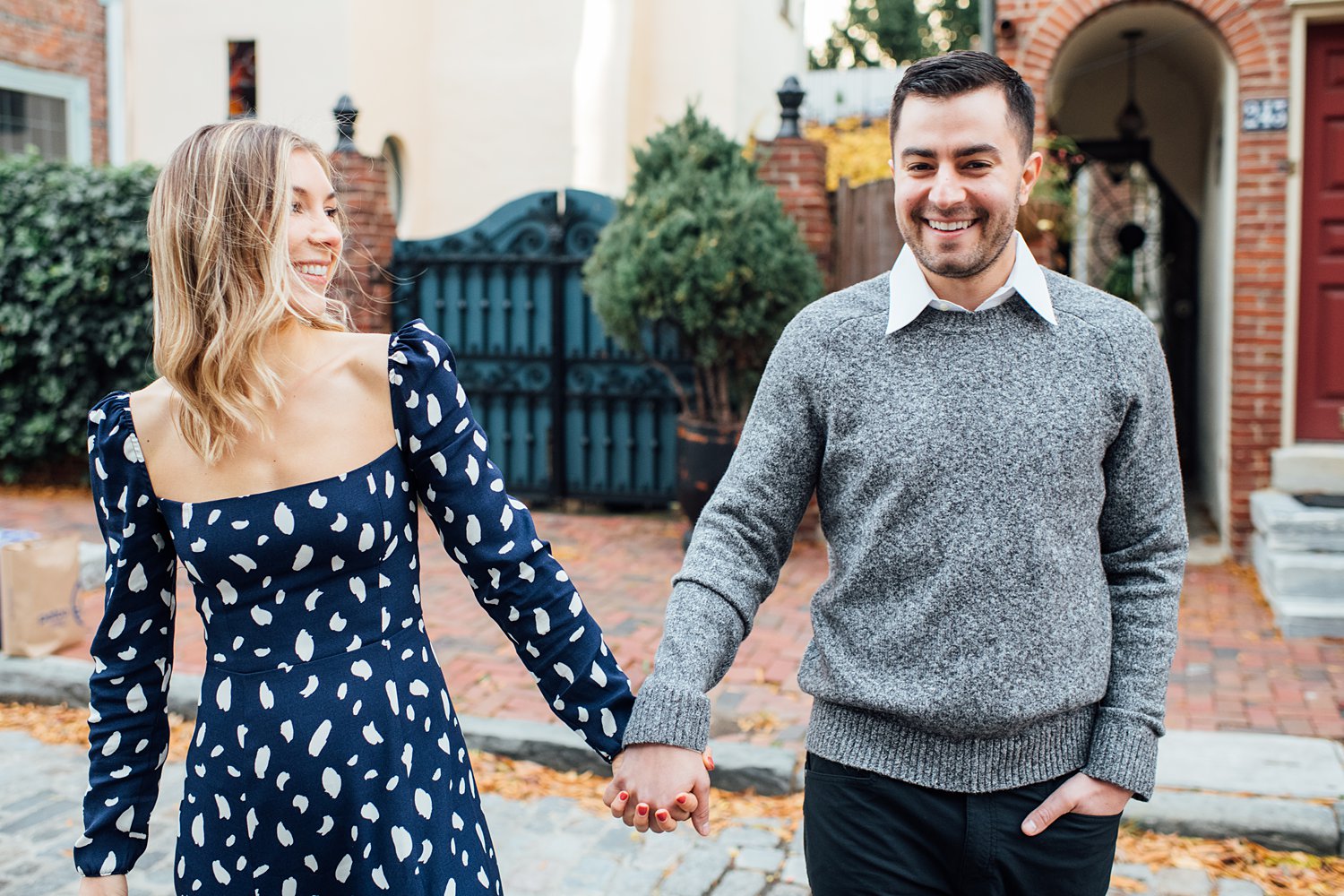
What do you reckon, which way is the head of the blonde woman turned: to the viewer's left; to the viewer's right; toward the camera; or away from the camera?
to the viewer's right

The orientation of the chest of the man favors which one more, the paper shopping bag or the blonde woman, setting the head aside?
the blonde woman

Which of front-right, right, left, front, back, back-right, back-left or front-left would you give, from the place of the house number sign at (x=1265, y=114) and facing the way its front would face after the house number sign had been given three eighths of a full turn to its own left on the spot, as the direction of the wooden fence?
back-left

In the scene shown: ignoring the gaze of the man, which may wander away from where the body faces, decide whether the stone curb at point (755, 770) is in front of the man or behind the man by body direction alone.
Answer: behind
